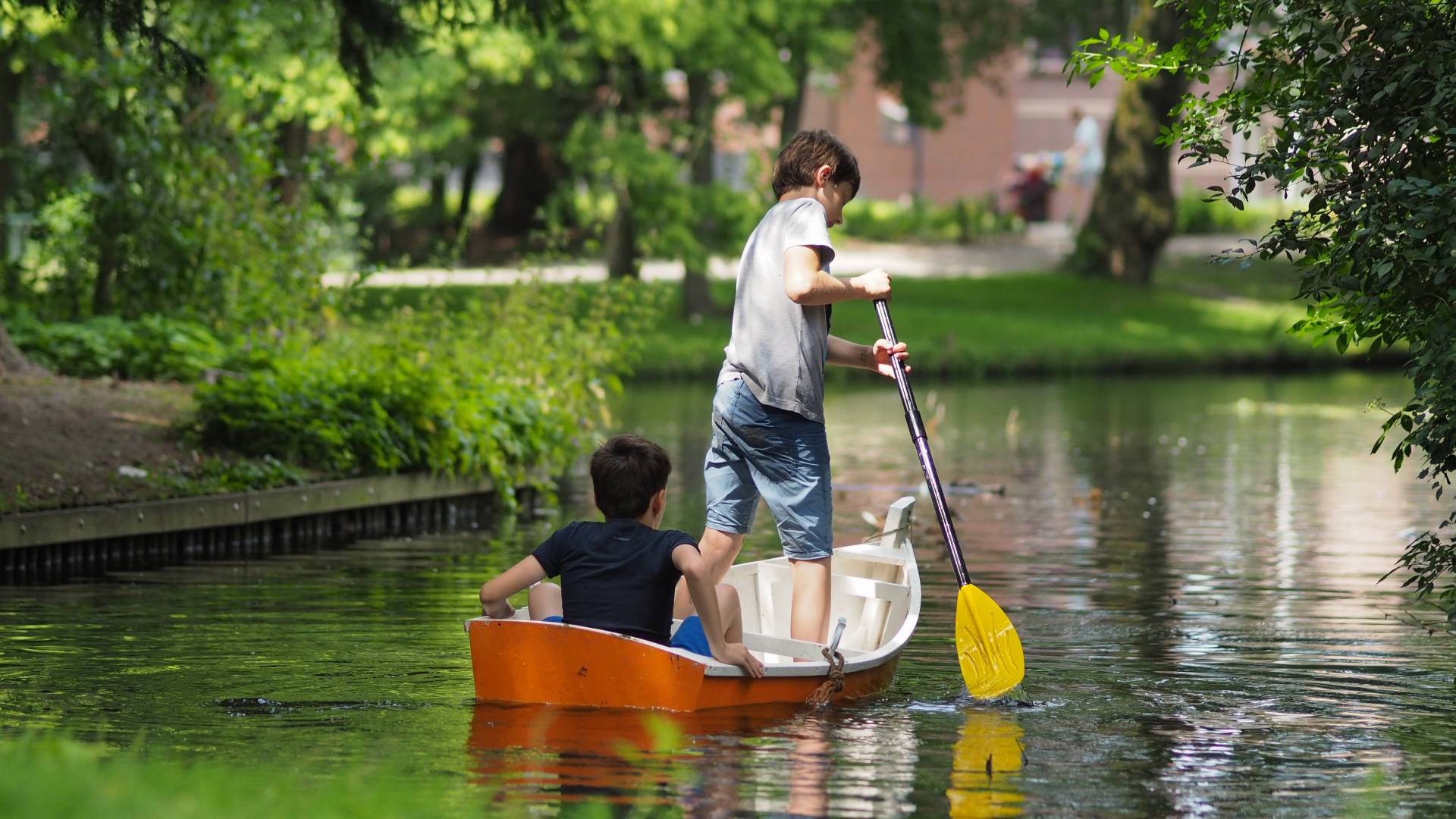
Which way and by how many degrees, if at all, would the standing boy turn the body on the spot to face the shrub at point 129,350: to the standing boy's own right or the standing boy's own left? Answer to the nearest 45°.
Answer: approximately 90° to the standing boy's own left

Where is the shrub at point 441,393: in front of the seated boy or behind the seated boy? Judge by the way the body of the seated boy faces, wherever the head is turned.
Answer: in front

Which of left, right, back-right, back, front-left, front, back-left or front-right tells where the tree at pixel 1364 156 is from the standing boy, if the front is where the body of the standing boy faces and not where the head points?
front-right

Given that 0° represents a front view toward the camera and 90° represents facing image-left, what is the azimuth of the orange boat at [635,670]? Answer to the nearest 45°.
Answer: approximately 225°

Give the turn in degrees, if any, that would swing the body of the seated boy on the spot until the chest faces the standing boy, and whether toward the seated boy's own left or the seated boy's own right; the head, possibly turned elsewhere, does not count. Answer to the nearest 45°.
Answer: approximately 45° to the seated boy's own right

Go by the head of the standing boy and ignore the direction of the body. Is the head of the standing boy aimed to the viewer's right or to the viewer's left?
to the viewer's right

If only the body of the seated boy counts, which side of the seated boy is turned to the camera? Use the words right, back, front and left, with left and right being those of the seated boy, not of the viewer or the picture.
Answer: back

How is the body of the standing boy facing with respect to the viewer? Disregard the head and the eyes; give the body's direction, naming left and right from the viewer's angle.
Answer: facing away from the viewer and to the right of the viewer

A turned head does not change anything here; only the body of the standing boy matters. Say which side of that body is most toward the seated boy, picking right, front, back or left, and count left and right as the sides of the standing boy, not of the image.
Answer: back
